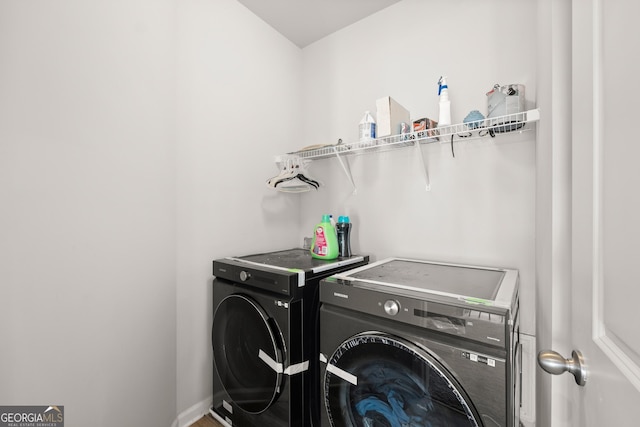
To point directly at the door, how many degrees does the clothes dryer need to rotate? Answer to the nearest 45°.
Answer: approximately 90° to its left

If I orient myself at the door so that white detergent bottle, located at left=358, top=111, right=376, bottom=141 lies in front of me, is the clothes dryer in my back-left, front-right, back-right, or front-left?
front-left

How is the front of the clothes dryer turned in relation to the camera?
facing the viewer and to the left of the viewer

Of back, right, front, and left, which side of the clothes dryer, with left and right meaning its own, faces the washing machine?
left
